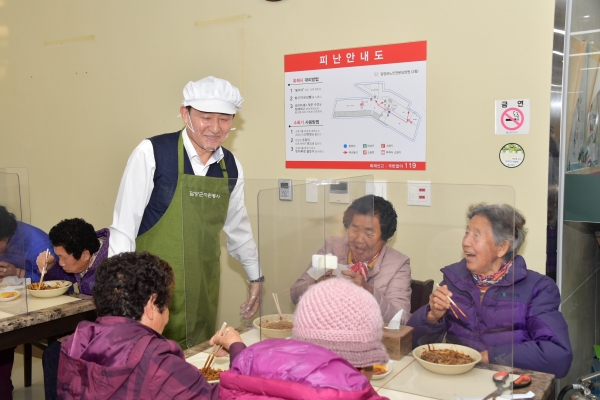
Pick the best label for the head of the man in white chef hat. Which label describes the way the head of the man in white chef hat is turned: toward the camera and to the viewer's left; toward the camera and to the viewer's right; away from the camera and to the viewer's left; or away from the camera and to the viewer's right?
toward the camera and to the viewer's right

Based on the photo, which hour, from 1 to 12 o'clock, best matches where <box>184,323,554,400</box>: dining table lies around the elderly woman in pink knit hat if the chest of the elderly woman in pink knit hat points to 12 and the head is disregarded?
The dining table is roughly at 12 o'clock from the elderly woman in pink knit hat.

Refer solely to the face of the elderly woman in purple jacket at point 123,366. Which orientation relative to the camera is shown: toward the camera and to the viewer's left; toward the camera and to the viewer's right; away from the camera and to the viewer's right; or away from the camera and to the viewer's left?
away from the camera and to the viewer's right

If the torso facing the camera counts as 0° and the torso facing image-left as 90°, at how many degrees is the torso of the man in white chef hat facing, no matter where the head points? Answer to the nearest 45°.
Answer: approximately 315°

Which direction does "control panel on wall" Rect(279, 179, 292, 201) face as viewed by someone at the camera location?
facing the viewer

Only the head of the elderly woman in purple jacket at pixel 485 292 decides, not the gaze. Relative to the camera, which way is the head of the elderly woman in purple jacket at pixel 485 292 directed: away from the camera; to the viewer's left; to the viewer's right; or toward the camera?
to the viewer's left

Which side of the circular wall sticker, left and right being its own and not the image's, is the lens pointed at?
front

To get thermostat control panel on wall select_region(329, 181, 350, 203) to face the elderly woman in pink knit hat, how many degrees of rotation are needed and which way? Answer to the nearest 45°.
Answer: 0° — it already faces them

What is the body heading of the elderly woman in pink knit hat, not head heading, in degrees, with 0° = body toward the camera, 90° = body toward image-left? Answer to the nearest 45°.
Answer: approximately 225°

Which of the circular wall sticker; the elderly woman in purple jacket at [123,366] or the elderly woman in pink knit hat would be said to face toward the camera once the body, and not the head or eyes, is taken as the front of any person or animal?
the circular wall sticker

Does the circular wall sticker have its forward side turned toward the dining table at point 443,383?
yes

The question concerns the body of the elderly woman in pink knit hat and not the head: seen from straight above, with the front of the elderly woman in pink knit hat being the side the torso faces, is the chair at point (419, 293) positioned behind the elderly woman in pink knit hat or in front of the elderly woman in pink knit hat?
in front

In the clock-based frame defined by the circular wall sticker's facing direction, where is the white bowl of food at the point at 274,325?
The white bowl of food is roughly at 1 o'clock from the circular wall sticker.

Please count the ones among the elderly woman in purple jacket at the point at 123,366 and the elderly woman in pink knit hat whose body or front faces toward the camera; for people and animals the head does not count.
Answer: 0
